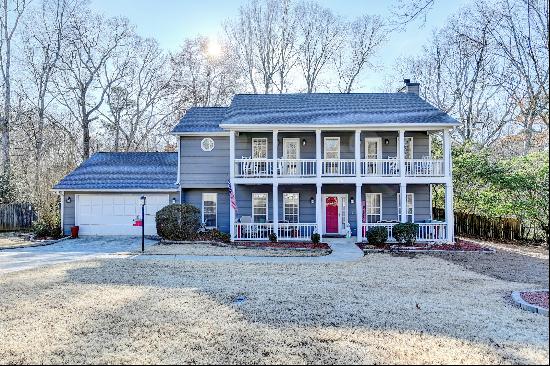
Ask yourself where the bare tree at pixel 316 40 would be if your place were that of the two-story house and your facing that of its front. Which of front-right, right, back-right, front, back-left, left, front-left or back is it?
back

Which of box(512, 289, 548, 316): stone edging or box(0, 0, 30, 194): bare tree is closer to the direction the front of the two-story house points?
the stone edging

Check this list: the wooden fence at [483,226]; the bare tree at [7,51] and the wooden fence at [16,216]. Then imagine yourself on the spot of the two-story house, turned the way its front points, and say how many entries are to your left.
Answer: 1

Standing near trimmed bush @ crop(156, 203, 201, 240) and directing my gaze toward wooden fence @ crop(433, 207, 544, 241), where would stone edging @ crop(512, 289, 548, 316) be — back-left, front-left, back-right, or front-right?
front-right

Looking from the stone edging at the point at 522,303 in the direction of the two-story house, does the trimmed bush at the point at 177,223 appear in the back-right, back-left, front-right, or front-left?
front-left

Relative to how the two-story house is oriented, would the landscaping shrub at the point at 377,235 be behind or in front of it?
in front

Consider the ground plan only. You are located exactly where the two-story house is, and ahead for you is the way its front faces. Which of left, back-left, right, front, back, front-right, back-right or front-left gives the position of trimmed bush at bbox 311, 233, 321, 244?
front

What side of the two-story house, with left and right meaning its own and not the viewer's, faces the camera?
front

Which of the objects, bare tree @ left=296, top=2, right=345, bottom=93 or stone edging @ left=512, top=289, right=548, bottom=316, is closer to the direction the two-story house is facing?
the stone edging

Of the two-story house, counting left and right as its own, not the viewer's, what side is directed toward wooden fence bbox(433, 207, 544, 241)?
left

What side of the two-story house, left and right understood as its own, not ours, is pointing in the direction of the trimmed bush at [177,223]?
right

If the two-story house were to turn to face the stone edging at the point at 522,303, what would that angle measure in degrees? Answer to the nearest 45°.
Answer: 0° — it already faces it
